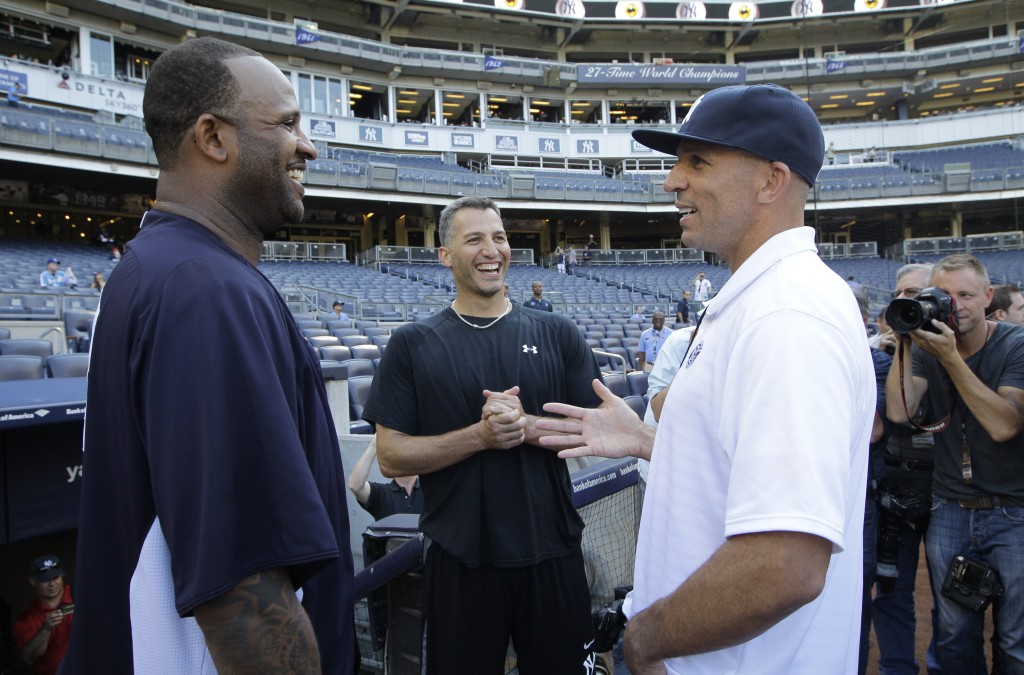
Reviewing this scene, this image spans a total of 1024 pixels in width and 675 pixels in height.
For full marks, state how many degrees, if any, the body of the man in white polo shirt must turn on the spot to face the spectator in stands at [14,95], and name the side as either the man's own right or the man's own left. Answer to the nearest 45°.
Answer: approximately 45° to the man's own right

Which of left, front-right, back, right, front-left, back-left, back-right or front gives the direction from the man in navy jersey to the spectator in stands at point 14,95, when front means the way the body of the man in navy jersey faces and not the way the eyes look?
left

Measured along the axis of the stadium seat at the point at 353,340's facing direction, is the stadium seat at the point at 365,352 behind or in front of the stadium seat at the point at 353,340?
in front

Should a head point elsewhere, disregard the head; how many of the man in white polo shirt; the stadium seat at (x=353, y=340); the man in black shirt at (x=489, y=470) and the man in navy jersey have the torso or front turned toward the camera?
2

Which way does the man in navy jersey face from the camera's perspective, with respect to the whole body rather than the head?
to the viewer's right

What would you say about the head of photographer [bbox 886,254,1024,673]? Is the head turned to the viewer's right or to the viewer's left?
to the viewer's left

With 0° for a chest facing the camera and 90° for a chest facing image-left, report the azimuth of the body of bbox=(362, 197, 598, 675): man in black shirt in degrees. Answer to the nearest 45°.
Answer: approximately 0°

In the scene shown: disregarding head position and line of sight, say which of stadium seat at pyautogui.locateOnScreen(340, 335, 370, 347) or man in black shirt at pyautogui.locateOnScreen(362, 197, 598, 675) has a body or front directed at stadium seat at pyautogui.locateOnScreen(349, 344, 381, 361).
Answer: stadium seat at pyautogui.locateOnScreen(340, 335, 370, 347)

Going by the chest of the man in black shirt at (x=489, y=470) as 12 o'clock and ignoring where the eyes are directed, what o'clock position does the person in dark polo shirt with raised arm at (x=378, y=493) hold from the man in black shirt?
The person in dark polo shirt with raised arm is roughly at 5 o'clock from the man in black shirt.

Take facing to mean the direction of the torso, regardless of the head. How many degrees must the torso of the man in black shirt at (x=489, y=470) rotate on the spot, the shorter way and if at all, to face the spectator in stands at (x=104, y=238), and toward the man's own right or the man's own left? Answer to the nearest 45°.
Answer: approximately 135° to the man's own right

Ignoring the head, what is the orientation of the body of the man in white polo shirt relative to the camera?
to the viewer's left

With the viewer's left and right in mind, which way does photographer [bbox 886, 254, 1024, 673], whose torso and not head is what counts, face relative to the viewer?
facing the viewer and to the left of the viewer

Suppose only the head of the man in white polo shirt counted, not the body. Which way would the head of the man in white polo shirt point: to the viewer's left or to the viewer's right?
to the viewer's left

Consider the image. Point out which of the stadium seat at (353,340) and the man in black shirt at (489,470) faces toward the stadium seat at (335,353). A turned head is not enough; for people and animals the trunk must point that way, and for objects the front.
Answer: the stadium seat at (353,340)

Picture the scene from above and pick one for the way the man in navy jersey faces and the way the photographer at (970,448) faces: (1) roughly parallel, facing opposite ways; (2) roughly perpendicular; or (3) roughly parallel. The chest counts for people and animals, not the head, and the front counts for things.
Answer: roughly parallel, facing opposite ways

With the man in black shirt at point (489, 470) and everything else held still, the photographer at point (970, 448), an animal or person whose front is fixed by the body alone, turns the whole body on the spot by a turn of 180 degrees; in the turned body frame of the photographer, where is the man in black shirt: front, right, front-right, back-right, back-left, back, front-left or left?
back
